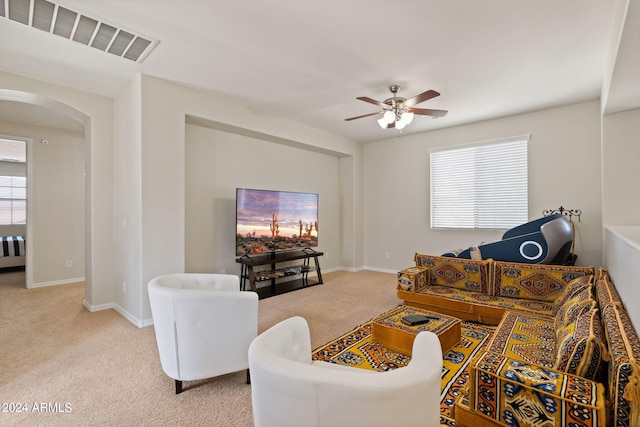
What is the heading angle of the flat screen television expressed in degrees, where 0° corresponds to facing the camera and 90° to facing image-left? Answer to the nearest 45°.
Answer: approximately 315°

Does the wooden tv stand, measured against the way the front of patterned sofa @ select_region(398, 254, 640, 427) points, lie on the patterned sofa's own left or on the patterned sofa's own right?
on the patterned sofa's own right

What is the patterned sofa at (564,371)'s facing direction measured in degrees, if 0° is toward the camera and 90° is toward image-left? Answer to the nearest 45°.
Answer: approximately 45°

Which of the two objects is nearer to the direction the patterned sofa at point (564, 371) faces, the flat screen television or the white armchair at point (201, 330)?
the white armchair

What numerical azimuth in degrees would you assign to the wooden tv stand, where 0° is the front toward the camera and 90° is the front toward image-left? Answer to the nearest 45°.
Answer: approximately 315°

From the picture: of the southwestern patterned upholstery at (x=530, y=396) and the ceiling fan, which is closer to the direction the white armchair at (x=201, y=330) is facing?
the ceiling fan

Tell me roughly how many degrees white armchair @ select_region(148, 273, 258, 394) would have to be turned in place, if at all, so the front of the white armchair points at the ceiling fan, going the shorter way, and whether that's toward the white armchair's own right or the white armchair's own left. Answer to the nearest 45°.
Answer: approximately 45° to the white armchair's own right

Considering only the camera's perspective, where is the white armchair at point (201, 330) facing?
facing away from the viewer and to the right of the viewer
